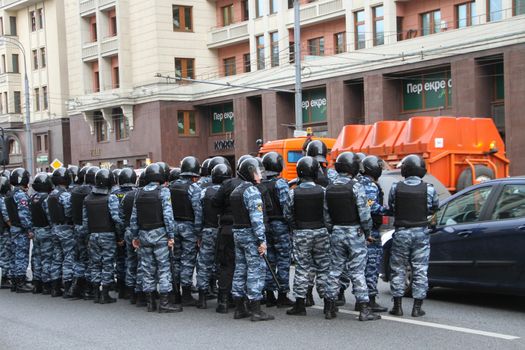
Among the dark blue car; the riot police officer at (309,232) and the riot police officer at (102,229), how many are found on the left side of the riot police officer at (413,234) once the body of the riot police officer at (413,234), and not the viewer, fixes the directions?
2

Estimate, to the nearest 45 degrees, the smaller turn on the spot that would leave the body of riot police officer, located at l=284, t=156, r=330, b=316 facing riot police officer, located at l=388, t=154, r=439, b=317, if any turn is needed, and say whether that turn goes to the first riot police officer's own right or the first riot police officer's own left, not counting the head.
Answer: approximately 90° to the first riot police officer's own right

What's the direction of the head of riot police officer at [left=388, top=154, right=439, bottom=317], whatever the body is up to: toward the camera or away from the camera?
away from the camera

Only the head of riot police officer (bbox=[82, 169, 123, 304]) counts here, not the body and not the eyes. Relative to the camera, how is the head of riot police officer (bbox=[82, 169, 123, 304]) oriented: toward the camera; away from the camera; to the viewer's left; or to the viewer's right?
away from the camera

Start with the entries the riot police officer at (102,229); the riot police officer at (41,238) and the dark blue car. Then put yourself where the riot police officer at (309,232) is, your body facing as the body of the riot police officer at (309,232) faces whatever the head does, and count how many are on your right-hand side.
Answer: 1

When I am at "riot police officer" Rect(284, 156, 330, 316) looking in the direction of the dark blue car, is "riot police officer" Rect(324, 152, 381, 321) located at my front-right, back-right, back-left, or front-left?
front-right

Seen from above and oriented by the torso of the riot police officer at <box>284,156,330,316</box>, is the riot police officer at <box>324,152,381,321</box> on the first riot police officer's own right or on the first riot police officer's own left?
on the first riot police officer's own right

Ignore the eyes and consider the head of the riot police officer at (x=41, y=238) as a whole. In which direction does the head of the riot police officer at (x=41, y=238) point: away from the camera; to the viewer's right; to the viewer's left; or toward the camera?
away from the camera

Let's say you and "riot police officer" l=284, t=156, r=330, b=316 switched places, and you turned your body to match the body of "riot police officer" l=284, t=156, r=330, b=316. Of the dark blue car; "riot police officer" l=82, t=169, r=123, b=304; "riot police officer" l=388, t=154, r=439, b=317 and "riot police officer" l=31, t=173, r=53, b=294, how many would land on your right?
2

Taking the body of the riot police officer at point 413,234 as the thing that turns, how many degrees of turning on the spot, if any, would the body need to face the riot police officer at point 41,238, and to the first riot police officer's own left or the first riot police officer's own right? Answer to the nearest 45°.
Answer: approximately 90° to the first riot police officer's own left

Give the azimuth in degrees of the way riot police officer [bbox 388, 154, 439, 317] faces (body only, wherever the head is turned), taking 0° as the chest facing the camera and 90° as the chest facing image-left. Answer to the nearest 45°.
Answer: approximately 180°

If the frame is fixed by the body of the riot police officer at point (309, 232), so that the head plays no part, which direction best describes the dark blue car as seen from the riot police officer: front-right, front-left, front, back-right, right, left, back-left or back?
right

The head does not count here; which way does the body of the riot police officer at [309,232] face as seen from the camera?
away from the camera

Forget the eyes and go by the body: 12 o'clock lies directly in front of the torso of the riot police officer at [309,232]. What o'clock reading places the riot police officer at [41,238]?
the riot police officer at [41,238] is roughly at 10 o'clock from the riot police officer at [309,232].

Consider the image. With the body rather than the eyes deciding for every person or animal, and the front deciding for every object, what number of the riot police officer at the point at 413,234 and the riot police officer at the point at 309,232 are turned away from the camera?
2

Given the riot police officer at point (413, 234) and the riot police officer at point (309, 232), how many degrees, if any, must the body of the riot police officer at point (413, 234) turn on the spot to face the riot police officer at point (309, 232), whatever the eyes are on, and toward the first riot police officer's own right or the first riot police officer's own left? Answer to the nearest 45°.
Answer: approximately 90° to the first riot police officer's own left
